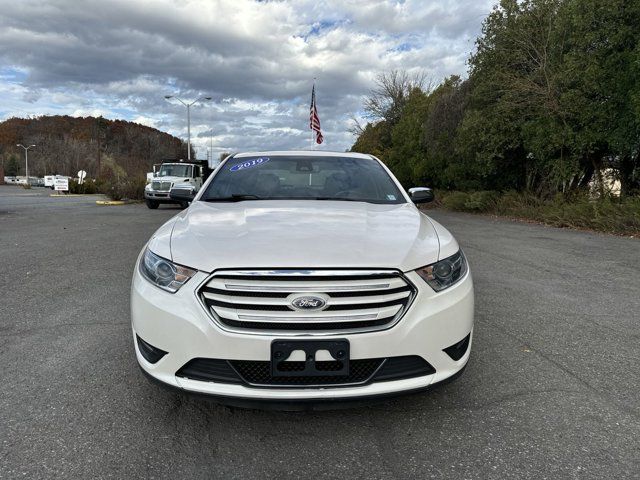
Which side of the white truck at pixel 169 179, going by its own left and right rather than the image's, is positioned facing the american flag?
back

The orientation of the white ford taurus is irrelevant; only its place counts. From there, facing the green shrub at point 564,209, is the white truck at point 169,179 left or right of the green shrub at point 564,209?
left

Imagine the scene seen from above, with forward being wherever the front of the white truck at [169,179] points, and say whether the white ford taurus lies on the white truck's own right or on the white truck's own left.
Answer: on the white truck's own left

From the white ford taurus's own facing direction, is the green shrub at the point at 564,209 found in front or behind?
behind

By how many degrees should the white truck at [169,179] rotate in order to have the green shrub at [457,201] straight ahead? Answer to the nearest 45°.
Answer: approximately 135° to its left

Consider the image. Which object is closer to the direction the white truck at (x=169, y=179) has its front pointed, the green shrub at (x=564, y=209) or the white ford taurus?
the white ford taurus

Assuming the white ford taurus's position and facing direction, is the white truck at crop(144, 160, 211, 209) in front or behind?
behind

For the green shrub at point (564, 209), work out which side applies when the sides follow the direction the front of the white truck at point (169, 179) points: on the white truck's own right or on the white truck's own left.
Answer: on the white truck's own left

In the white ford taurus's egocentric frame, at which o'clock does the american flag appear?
The american flag is roughly at 6 o'clock from the white ford taurus.

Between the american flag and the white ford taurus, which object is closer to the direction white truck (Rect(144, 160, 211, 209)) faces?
the white ford taurus

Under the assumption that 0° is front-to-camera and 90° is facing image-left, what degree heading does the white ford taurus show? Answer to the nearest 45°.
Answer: approximately 0°
